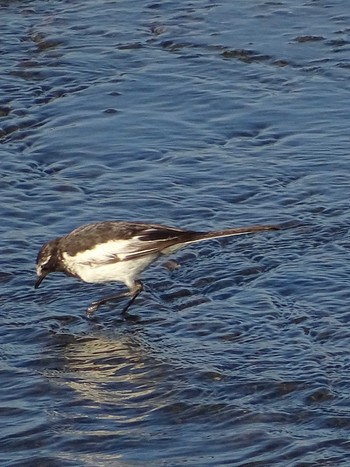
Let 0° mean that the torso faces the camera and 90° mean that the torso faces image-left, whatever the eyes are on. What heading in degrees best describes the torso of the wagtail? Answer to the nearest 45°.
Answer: approximately 90°
